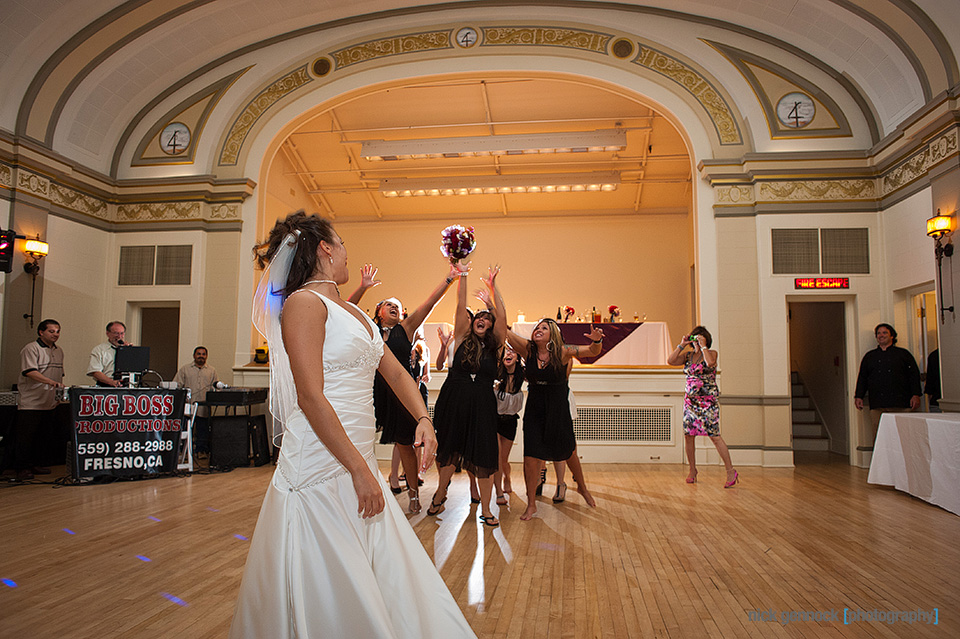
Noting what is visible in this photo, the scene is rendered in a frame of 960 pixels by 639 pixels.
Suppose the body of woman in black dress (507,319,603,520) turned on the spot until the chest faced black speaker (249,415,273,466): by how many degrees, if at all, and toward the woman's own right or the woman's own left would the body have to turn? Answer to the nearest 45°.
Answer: approximately 90° to the woman's own right

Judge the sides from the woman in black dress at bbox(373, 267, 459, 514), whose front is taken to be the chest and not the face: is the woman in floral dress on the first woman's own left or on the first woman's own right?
on the first woman's own left

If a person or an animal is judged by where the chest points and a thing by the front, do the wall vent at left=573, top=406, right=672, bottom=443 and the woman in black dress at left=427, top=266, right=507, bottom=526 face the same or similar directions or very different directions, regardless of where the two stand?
same or similar directions

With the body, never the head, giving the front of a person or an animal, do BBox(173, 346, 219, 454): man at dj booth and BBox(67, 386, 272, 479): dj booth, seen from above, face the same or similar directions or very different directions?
same or similar directions

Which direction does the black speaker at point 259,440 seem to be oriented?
toward the camera

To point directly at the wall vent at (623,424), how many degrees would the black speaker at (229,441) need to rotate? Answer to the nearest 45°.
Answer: approximately 90° to its left

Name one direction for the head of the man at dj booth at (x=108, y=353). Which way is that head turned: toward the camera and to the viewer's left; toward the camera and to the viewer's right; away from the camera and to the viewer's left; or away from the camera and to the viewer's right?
toward the camera and to the viewer's right

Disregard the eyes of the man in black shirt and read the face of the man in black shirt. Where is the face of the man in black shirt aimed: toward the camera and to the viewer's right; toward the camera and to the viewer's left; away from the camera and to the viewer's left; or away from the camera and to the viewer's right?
toward the camera and to the viewer's left

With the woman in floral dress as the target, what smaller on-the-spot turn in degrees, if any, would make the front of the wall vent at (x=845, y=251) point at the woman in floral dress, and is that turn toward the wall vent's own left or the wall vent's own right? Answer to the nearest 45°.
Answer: approximately 45° to the wall vent's own right

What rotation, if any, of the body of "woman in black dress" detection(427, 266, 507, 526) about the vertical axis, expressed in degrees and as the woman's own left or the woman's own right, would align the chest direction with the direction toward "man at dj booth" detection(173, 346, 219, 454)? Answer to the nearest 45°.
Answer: approximately 135° to the woman's own right

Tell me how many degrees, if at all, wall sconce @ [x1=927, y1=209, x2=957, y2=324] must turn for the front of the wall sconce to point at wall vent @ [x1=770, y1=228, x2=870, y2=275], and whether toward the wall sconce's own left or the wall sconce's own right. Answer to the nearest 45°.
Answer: approximately 45° to the wall sconce's own right

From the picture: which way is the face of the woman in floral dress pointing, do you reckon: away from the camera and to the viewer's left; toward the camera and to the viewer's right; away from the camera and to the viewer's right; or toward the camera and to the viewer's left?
toward the camera and to the viewer's left

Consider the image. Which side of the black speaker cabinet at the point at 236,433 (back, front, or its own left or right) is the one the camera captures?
front

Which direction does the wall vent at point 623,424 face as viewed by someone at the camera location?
facing the viewer

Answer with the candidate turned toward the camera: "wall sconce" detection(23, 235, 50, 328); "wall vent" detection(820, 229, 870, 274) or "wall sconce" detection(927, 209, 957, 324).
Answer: the wall vent
